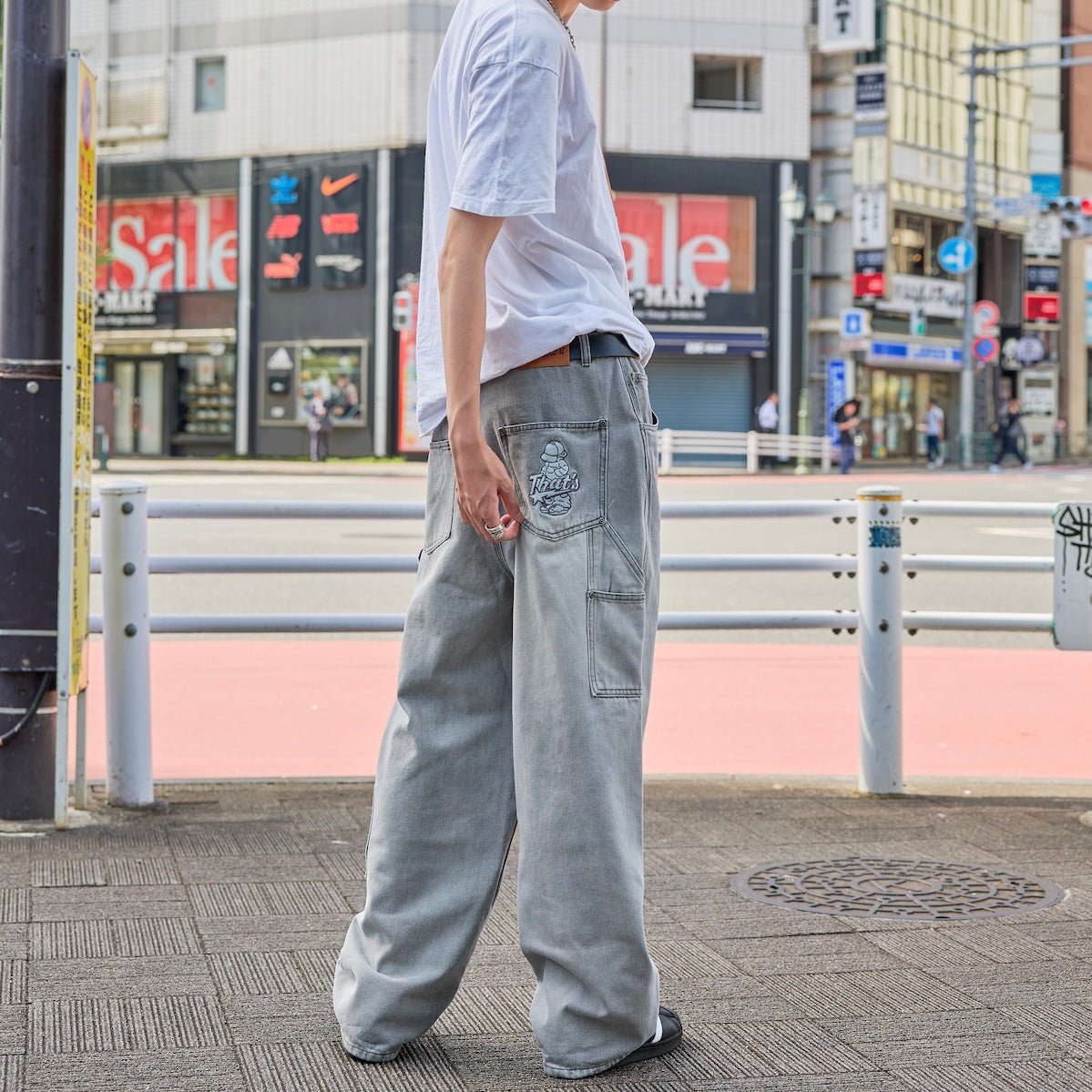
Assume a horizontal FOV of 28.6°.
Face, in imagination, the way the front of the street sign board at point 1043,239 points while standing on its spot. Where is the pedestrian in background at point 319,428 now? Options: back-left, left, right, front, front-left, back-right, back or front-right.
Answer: front-right

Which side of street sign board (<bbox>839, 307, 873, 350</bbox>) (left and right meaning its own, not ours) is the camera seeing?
front

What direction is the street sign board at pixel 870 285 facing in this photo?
toward the camera

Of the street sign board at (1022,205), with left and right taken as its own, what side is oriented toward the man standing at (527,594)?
front

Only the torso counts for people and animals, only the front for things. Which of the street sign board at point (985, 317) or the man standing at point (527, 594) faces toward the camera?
the street sign board

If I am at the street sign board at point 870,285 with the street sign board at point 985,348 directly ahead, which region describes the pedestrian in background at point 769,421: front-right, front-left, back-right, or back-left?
back-right

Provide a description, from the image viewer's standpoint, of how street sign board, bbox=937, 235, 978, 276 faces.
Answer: facing the viewer

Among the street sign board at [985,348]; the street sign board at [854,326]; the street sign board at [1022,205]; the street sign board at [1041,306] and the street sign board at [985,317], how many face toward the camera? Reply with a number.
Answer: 5

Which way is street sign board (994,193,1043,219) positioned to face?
toward the camera

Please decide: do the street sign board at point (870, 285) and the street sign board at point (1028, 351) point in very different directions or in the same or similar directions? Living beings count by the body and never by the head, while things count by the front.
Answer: same or similar directions

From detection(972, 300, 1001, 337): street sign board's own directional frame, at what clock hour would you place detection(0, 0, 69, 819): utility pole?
The utility pole is roughly at 12 o'clock from the street sign board.

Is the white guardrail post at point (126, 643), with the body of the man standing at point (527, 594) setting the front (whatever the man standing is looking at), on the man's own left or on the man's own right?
on the man's own left
